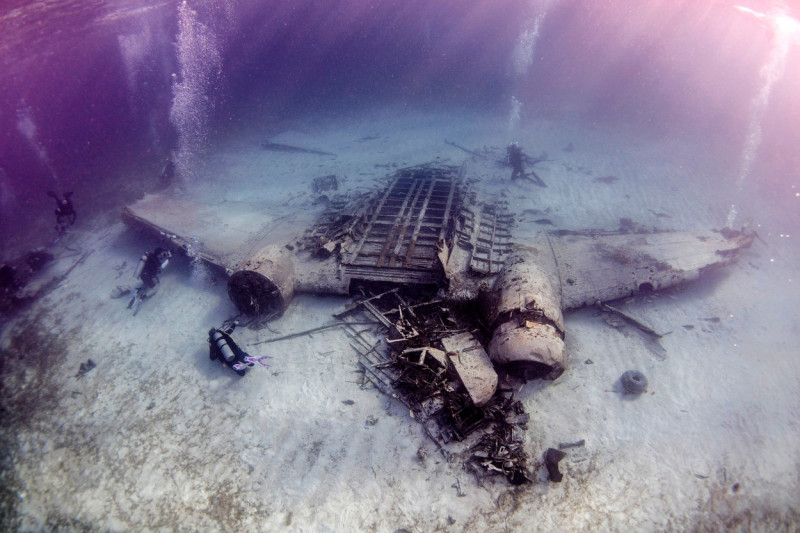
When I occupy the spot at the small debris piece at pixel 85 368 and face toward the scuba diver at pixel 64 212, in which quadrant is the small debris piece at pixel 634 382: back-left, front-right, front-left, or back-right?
back-right

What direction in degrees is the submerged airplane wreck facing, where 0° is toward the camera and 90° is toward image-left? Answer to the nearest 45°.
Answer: approximately 0°

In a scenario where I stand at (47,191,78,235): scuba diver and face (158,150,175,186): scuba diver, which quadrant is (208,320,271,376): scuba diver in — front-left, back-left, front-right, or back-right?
back-right

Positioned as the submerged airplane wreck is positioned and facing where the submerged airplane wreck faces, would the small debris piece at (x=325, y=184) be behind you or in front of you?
behind

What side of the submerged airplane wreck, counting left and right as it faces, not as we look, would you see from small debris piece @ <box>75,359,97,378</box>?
right

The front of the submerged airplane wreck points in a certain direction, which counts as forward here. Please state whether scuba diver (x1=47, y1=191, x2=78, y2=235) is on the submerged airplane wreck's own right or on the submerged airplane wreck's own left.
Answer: on the submerged airplane wreck's own right

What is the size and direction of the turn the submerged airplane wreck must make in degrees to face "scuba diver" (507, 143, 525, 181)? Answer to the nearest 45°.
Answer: approximately 180°

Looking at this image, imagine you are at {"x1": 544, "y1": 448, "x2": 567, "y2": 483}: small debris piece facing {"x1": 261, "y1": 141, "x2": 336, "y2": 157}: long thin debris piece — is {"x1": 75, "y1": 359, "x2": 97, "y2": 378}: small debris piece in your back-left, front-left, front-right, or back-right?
front-left

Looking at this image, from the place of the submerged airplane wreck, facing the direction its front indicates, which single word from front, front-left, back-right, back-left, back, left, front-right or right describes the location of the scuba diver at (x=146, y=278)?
right

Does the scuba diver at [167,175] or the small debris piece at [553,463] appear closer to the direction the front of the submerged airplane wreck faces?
the small debris piece
